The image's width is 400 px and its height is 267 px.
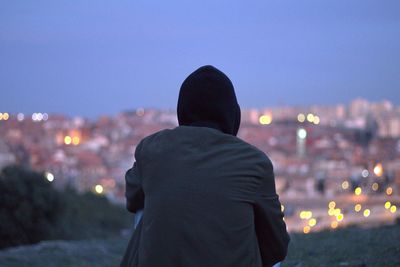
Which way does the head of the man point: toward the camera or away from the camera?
away from the camera

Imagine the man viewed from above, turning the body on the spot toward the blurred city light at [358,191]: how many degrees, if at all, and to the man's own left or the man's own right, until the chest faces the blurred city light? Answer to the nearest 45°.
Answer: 0° — they already face it

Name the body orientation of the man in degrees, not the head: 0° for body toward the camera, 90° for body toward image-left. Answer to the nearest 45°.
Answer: approximately 180°
